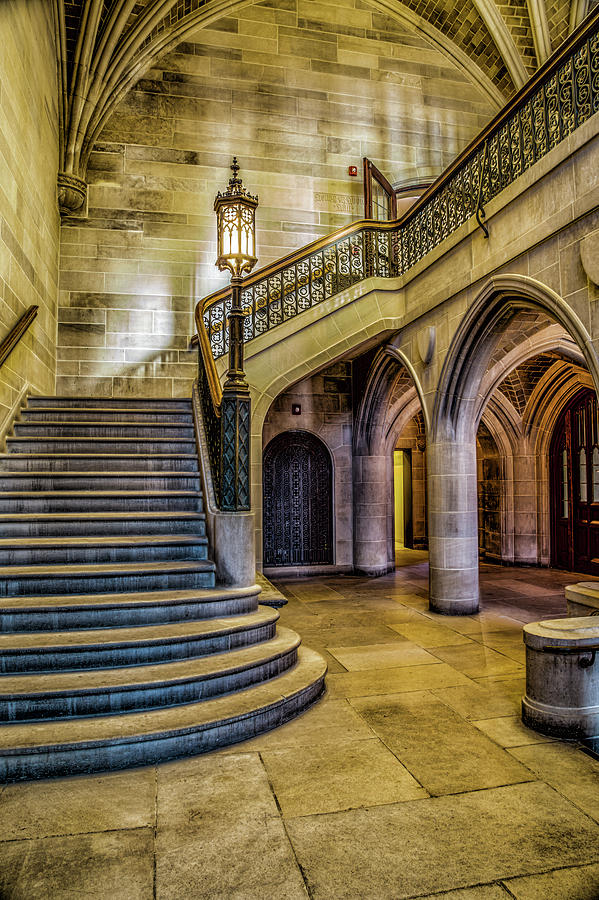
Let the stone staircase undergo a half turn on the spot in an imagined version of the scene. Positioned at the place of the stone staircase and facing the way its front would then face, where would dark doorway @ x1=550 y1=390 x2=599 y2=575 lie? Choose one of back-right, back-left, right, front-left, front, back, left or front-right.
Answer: front-right

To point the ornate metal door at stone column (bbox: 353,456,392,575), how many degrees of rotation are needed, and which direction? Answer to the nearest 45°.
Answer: approximately 90° to its left

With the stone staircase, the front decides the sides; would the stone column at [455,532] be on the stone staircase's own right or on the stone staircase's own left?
on the stone staircase's own left

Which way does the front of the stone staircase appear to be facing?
toward the camera

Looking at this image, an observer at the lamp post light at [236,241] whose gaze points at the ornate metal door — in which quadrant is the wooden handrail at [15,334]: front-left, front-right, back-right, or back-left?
front-left

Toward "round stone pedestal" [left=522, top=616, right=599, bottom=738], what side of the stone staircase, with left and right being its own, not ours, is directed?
left

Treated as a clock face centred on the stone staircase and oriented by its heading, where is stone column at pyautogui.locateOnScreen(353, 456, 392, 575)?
The stone column is roughly at 7 o'clock from the stone staircase.

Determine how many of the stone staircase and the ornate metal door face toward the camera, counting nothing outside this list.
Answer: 2

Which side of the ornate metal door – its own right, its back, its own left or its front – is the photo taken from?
front

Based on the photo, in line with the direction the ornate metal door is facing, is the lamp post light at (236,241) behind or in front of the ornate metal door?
in front

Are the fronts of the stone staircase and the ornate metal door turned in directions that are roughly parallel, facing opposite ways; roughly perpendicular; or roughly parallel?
roughly parallel

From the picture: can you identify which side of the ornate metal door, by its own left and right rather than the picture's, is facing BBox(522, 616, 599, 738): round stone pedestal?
front

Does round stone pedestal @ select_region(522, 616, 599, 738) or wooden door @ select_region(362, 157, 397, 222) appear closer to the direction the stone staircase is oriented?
the round stone pedestal
